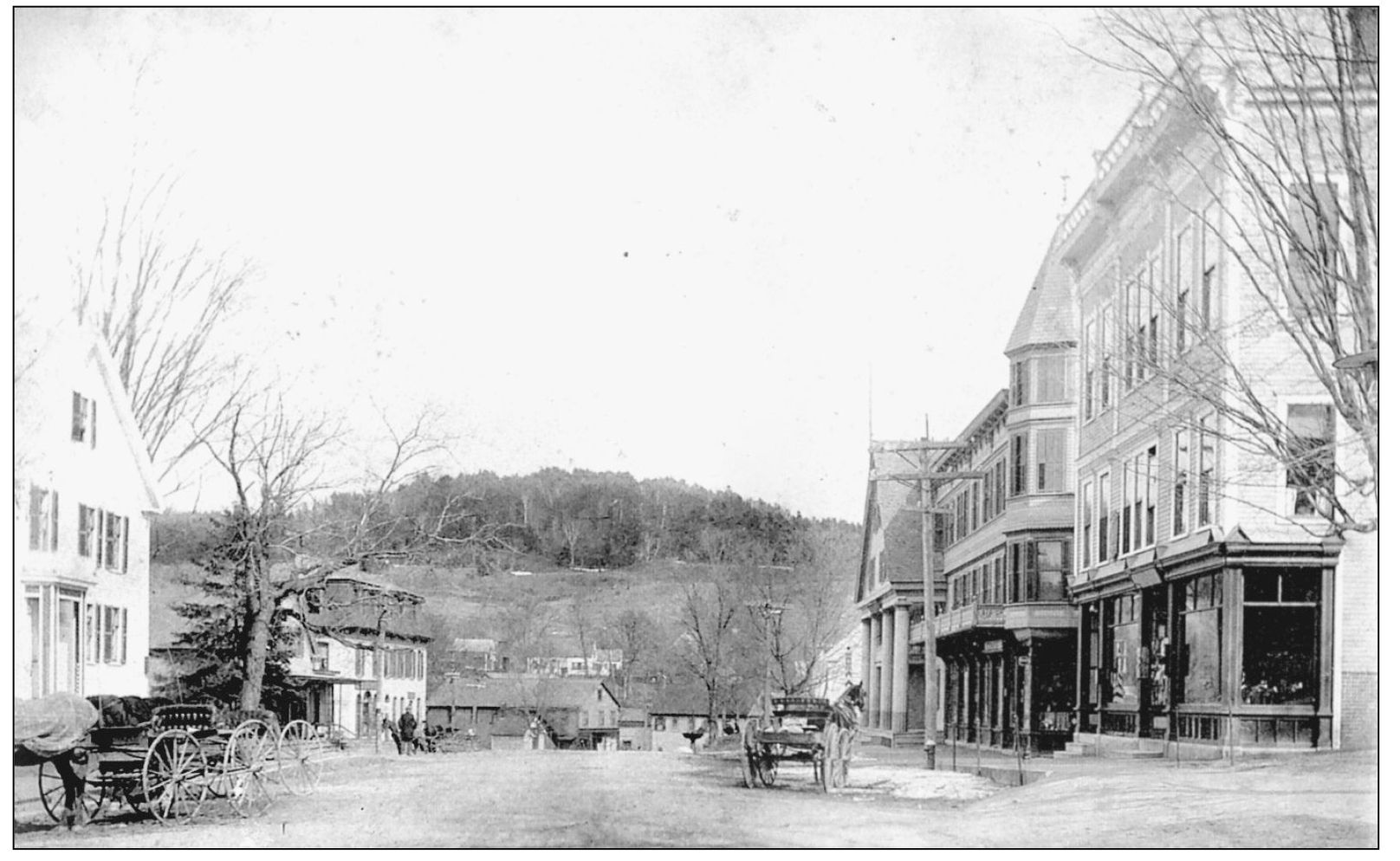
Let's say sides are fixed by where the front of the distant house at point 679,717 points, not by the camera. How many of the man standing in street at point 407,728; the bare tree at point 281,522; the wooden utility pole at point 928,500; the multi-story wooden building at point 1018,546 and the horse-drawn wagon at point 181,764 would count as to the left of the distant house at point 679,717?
2

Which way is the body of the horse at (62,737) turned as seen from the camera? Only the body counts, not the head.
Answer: to the viewer's left

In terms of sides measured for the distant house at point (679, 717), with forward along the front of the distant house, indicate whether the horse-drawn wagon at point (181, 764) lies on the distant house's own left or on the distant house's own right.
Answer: on the distant house's own right

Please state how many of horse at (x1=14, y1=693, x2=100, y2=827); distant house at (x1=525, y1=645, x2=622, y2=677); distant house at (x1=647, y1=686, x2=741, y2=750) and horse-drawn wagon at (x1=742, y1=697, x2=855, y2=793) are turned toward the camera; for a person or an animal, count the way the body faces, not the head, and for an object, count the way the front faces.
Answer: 2

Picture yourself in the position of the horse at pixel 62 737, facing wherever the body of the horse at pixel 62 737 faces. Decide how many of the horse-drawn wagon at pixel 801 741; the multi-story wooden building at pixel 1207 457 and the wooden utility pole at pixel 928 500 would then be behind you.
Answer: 3

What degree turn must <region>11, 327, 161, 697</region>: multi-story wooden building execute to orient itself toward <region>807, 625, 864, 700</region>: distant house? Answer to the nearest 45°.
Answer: approximately 45° to its left
